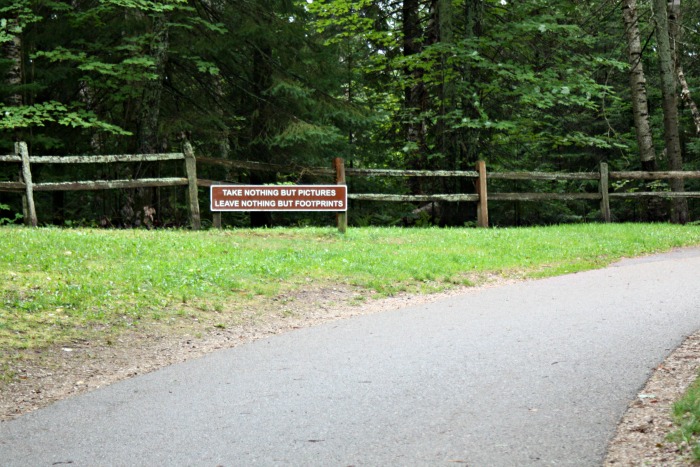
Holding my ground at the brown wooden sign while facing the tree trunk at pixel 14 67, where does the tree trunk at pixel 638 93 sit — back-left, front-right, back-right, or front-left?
back-right

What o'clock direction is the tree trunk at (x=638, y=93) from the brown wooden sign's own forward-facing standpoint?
The tree trunk is roughly at 8 o'clock from the brown wooden sign.

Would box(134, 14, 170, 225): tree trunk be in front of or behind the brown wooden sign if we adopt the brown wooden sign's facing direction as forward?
behind

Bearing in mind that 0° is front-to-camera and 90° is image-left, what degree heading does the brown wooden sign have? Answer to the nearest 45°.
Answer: approximately 0°

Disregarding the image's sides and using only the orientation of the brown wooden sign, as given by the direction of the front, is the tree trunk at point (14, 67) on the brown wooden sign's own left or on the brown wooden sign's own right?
on the brown wooden sign's own right

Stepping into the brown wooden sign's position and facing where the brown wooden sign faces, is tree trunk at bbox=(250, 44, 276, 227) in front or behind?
behind

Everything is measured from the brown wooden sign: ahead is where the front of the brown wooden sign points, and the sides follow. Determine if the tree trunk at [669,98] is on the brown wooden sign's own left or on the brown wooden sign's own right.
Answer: on the brown wooden sign's own left
